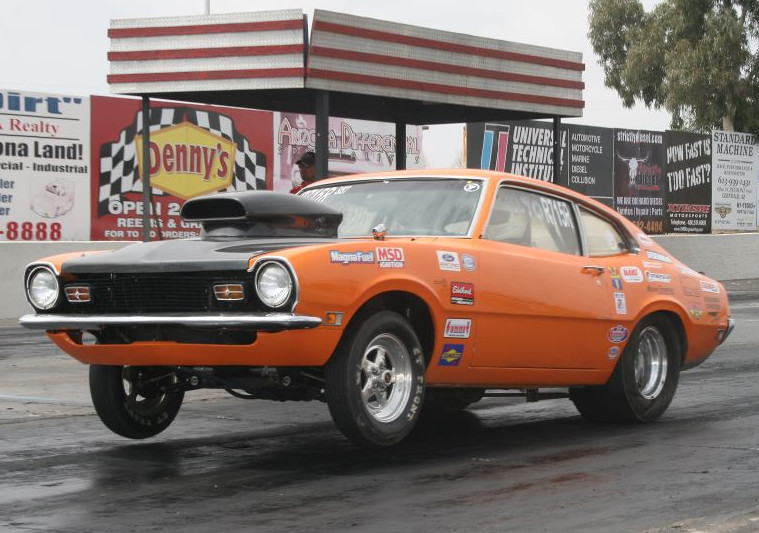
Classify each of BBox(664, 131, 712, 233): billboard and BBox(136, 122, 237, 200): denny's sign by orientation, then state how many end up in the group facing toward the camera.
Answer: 2

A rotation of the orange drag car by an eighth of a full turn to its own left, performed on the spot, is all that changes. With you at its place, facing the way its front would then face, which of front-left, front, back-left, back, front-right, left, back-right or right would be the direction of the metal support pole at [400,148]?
back

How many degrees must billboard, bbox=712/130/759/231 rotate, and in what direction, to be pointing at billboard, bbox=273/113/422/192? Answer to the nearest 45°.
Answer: approximately 45° to its right

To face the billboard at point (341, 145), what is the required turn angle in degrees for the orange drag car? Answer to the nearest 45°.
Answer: approximately 135° to its right

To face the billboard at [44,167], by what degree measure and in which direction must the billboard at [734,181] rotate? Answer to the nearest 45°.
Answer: approximately 45° to its right

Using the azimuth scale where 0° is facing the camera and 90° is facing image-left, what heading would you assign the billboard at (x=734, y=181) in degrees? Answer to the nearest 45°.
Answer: approximately 0°

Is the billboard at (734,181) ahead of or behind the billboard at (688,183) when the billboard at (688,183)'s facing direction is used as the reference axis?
behind

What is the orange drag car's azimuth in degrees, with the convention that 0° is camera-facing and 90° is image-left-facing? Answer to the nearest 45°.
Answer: approximately 45°
